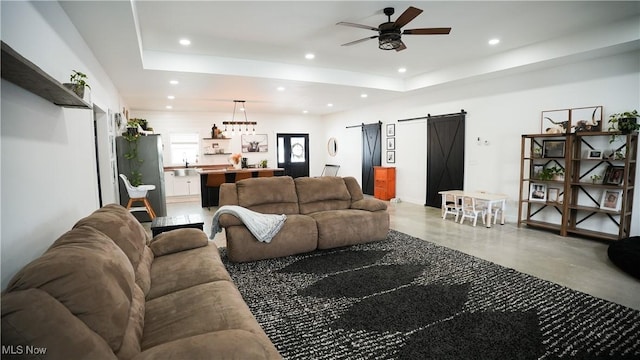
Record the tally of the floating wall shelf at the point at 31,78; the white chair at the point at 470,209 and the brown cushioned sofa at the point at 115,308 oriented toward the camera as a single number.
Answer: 0

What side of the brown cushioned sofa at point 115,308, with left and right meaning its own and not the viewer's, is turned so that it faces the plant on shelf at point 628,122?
front

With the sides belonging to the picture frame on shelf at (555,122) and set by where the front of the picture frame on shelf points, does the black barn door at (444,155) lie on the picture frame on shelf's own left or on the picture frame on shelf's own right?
on the picture frame on shelf's own right

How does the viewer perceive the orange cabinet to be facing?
facing the viewer and to the left of the viewer

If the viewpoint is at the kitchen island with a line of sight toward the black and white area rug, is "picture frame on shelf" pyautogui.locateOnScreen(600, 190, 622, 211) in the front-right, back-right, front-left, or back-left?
front-left

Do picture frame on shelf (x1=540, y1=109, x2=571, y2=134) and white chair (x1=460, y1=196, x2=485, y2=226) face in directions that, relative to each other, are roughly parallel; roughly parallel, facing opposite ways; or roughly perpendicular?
roughly parallel, facing opposite ways

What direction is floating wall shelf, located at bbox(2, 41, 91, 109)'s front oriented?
to the viewer's right

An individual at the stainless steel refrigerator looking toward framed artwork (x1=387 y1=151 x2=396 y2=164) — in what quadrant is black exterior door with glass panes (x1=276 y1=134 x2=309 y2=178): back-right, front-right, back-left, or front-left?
front-left

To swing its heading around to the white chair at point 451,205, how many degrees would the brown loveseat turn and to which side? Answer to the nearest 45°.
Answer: approximately 90° to its left

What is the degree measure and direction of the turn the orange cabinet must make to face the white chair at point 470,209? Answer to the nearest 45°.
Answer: approximately 90° to its left

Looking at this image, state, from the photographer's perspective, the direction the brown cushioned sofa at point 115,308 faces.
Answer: facing to the right of the viewer

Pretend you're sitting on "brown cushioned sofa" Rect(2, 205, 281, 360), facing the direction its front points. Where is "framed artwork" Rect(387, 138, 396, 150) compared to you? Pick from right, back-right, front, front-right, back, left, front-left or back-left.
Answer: front-left

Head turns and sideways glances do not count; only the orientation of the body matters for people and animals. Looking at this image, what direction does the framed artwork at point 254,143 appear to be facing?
toward the camera

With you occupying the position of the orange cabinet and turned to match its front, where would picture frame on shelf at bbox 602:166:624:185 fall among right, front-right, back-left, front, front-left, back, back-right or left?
left

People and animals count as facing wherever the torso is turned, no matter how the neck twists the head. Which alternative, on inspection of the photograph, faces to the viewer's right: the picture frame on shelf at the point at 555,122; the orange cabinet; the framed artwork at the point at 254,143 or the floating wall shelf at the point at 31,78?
the floating wall shelf

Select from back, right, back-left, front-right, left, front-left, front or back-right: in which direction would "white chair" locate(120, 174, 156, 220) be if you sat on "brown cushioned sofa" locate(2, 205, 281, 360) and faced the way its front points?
left

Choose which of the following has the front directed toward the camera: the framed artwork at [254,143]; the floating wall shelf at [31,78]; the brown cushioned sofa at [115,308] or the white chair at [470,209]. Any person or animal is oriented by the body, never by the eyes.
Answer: the framed artwork

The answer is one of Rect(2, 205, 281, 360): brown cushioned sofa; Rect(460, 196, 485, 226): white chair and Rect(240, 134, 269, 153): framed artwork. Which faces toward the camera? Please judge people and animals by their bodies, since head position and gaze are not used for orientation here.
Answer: the framed artwork

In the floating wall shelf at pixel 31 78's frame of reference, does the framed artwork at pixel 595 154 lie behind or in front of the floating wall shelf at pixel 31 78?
in front

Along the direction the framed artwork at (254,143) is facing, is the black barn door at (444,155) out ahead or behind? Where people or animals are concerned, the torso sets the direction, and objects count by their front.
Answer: ahead

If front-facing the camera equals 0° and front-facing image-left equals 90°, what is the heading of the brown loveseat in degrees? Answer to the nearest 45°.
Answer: approximately 315°
